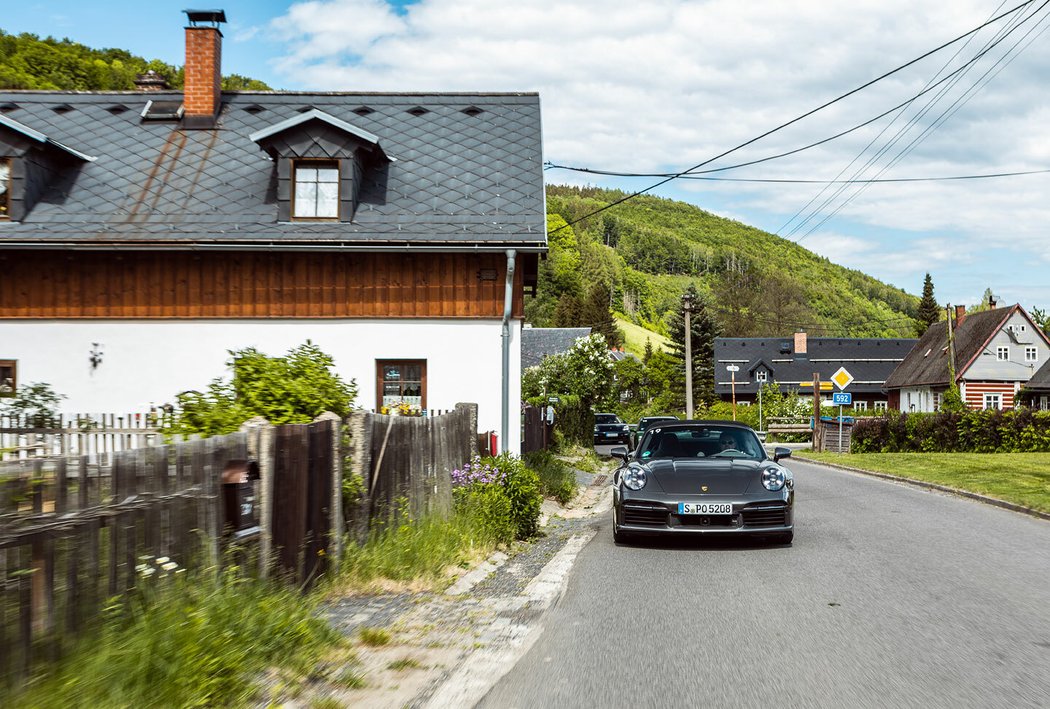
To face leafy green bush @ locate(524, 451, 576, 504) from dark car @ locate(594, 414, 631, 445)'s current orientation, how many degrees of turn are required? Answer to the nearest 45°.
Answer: approximately 45° to its right

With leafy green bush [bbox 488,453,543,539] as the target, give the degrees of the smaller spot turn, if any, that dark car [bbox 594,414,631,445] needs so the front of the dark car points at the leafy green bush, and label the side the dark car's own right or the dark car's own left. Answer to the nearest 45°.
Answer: approximately 45° to the dark car's own right

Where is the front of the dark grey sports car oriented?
toward the camera

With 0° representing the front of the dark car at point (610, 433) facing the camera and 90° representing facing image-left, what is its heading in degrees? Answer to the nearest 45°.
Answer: approximately 315°

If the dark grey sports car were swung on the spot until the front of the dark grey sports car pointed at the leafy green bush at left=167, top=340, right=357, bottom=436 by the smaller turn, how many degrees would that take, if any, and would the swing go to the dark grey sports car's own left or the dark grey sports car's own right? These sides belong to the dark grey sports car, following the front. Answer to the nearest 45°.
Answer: approximately 45° to the dark grey sports car's own right

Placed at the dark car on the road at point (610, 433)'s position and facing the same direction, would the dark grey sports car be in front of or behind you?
in front

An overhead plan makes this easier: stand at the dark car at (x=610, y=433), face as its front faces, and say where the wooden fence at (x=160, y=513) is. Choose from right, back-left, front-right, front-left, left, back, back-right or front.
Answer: front-right

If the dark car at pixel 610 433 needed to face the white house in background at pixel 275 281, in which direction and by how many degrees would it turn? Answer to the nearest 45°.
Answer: approximately 45° to its right

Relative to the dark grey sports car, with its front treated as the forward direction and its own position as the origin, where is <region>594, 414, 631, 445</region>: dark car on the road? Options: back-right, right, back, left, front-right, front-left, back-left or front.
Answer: back

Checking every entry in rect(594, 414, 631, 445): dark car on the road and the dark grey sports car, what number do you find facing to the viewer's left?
0

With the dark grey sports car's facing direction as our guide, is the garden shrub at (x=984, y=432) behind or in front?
behind
